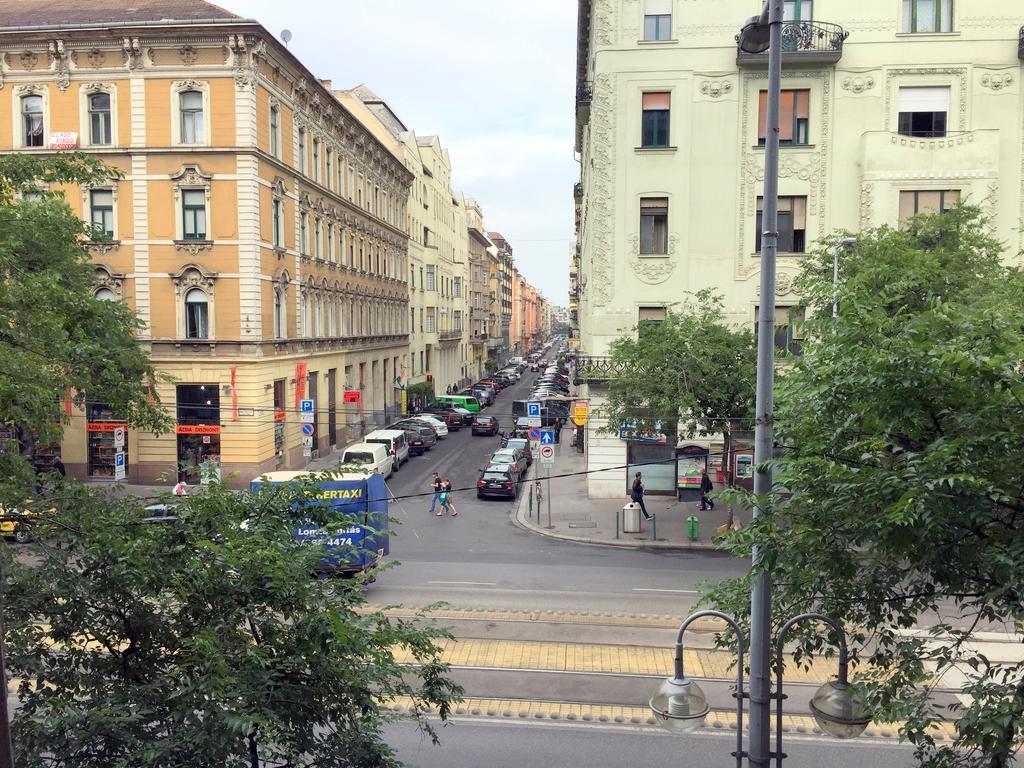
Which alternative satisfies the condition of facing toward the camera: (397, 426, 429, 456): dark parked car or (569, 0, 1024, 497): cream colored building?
the cream colored building

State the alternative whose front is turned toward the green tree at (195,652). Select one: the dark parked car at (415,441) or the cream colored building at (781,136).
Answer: the cream colored building

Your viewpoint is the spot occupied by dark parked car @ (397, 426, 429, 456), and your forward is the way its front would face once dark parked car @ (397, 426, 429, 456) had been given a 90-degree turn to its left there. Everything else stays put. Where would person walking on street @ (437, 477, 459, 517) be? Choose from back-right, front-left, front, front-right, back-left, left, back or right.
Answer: front-left

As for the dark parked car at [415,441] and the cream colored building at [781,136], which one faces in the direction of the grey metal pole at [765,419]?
the cream colored building

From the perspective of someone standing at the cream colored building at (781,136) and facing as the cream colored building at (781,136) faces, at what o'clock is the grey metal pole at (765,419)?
The grey metal pole is roughly at 12 o'clock from the cream colored building.

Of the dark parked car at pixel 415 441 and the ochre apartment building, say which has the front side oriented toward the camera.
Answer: the ochre apartment building

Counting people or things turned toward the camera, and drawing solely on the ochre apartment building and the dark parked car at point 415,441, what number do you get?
1

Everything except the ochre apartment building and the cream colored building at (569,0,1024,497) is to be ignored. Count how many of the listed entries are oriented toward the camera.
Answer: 2

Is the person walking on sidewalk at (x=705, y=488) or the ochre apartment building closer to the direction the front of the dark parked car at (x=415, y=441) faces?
the ochre apartment building

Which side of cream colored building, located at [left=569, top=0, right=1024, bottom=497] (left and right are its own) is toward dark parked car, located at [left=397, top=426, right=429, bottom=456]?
right

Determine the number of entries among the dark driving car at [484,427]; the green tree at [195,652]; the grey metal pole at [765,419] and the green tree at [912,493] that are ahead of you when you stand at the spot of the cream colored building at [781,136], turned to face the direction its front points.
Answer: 3

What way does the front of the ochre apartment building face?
toward the camera

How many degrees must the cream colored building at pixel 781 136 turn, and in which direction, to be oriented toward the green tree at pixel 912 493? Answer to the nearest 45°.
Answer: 0° — it already faces it
